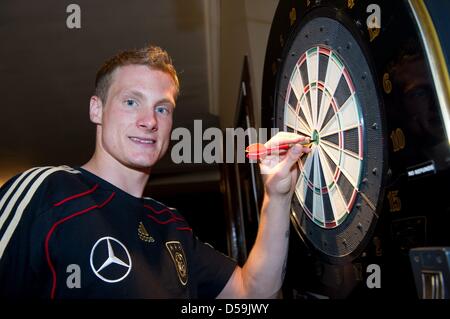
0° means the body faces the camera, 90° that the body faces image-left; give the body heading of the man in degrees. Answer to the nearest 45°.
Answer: approximately 315°

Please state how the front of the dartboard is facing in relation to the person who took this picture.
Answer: facing the viewer and to the left of the viewer

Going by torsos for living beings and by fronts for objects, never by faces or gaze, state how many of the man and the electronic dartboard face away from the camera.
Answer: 0

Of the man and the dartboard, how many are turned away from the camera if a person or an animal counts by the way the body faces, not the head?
0

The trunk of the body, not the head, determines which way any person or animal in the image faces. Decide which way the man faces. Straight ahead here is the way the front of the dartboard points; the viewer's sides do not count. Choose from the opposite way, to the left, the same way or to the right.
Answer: to the left
